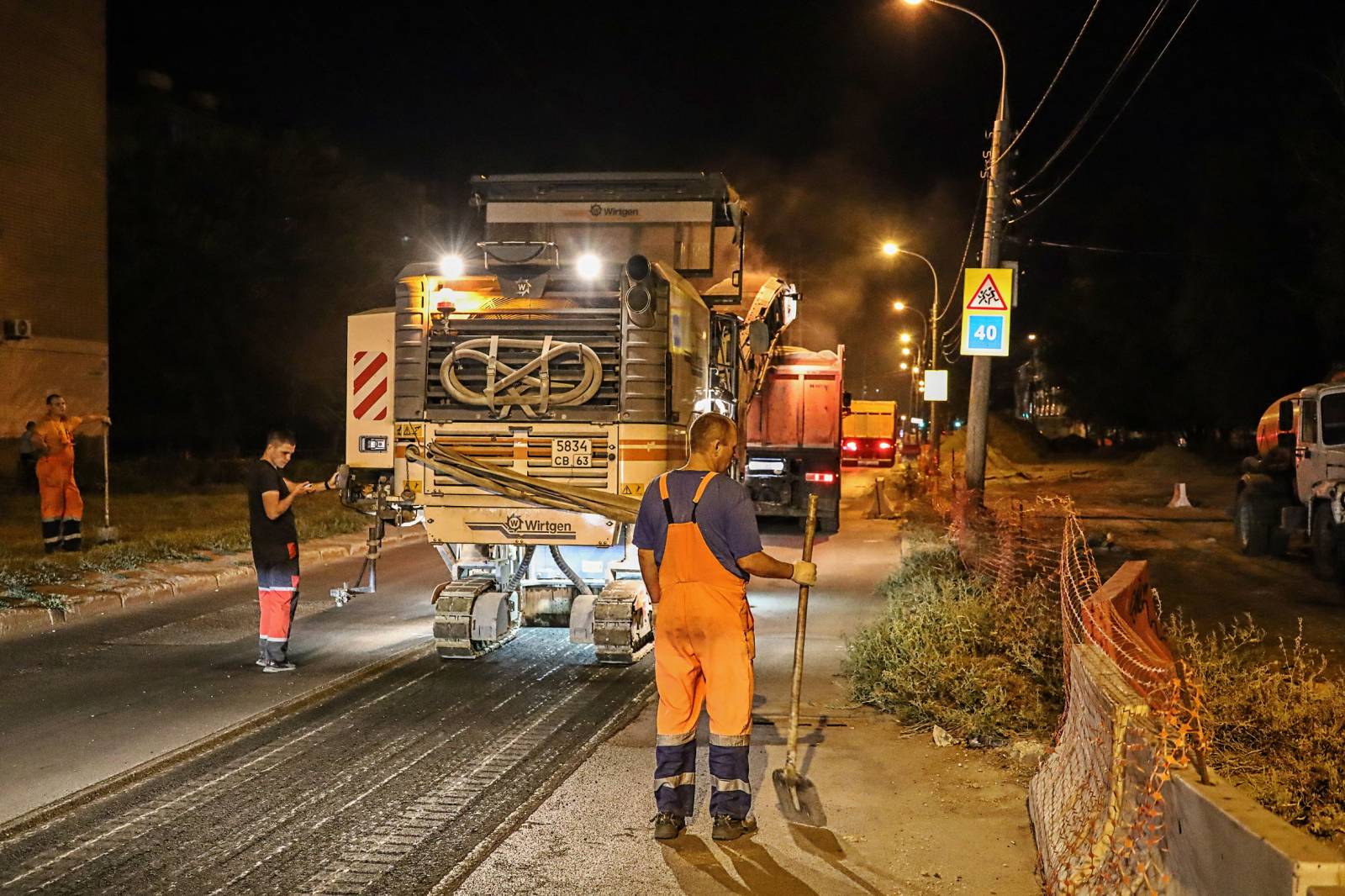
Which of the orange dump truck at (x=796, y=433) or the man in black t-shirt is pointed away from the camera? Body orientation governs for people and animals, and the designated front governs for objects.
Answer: the orange dump truck

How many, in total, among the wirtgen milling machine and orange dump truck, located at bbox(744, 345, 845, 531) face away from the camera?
2

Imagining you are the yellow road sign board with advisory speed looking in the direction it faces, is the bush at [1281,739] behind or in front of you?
in front

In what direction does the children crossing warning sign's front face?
toward the camera

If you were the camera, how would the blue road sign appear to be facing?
facing the viewer

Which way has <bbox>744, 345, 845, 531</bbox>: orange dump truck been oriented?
away from the camera

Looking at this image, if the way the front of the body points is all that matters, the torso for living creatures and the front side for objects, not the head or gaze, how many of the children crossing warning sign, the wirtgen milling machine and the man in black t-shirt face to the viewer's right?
1

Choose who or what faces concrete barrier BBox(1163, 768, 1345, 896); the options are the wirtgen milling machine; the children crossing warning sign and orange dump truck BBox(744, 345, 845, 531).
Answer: the children crossing warning sign

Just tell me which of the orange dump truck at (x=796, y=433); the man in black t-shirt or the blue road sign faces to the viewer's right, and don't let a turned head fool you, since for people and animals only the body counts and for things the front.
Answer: the man in black t-shirt

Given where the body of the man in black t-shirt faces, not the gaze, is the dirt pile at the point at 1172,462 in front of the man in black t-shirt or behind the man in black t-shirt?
in front

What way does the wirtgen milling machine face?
away from the camera

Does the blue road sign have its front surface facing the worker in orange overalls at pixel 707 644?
yes

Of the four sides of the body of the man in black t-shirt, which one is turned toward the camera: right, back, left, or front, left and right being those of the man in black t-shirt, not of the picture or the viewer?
right

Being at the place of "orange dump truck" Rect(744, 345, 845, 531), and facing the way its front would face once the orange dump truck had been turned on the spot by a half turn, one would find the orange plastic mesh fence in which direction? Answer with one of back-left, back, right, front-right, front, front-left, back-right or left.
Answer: front

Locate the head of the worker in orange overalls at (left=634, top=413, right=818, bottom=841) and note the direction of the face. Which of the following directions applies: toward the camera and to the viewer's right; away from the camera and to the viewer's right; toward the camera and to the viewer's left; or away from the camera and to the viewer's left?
away from the camera and to the viewer's right

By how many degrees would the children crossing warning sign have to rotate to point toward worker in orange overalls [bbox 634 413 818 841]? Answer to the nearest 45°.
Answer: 0° — it already faces them
